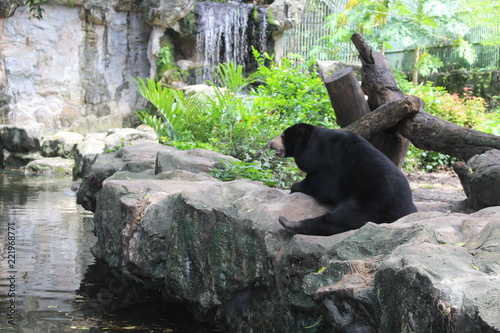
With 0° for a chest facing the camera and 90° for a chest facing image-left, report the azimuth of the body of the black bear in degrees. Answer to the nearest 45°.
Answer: approximately 90°

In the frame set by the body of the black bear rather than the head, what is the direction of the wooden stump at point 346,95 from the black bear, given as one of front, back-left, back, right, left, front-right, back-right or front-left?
right

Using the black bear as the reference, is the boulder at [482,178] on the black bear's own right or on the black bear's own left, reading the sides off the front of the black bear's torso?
on the black bear's own right

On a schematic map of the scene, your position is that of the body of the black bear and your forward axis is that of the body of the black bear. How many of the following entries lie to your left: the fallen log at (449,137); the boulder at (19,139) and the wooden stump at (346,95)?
0

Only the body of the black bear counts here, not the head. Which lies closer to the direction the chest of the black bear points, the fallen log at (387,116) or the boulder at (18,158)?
the boulder

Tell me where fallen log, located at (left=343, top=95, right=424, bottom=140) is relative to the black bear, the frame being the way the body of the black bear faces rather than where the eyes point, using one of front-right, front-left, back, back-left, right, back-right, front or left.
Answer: right

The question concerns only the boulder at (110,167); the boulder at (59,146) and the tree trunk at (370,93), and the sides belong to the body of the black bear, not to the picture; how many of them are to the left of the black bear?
0

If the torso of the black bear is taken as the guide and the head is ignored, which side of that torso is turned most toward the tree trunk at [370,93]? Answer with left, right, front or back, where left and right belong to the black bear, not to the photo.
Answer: right

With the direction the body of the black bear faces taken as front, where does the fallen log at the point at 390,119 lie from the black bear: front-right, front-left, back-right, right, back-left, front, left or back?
right

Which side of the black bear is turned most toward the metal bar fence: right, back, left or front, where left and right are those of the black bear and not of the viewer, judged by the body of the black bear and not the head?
right
